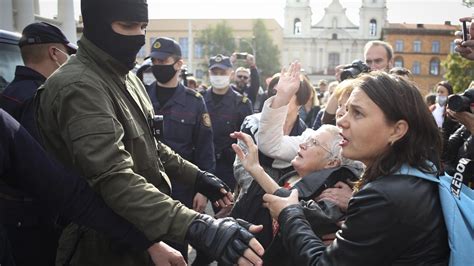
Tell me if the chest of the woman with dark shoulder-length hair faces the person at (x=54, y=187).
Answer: yes

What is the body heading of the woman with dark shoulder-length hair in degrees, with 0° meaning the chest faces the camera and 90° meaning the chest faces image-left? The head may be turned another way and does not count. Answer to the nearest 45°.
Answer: approximately 90°

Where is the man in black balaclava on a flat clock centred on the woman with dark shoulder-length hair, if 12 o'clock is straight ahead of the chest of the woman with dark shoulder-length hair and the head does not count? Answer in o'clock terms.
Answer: The man in black balaclava is roughly at 12 o'clock from the woman with dark shoulder-length hair.

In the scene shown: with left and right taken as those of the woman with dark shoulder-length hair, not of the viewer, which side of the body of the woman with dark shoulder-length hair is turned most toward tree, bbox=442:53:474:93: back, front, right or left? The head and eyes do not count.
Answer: right

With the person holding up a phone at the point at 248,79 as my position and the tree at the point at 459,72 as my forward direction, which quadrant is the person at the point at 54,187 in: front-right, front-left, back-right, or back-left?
back-right

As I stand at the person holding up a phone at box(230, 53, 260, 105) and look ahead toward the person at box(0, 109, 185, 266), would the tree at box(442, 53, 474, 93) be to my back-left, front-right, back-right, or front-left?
back-left
